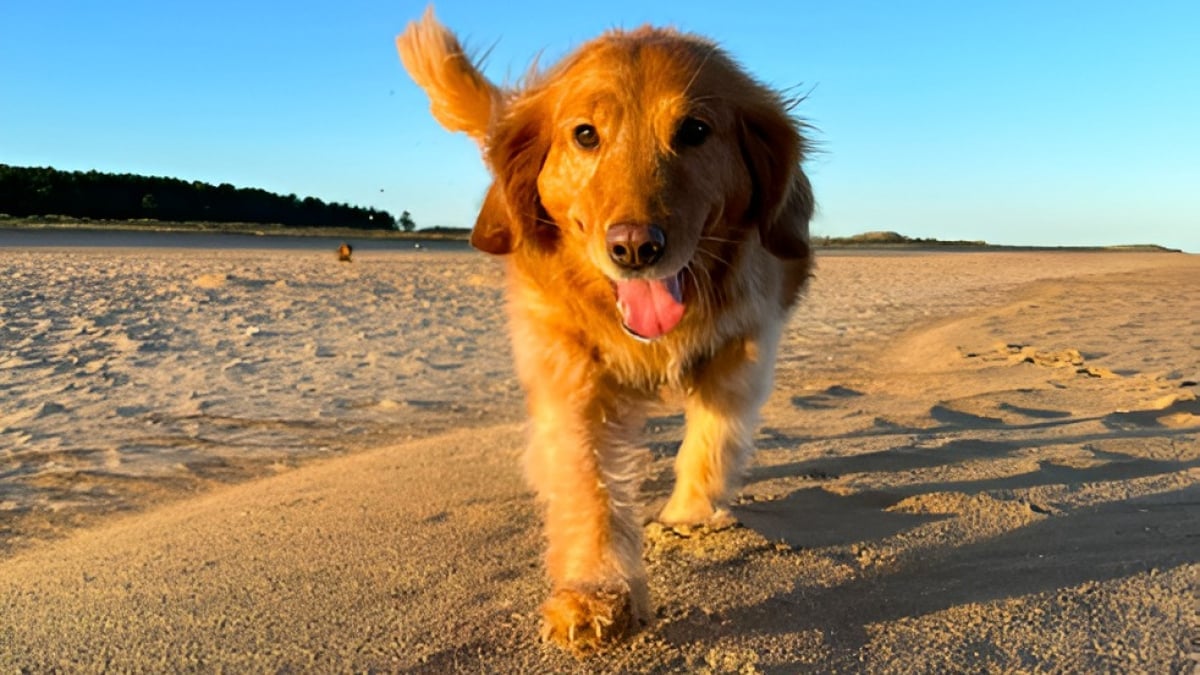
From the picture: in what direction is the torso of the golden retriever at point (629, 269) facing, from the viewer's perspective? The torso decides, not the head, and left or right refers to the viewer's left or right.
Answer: facing the viewer
